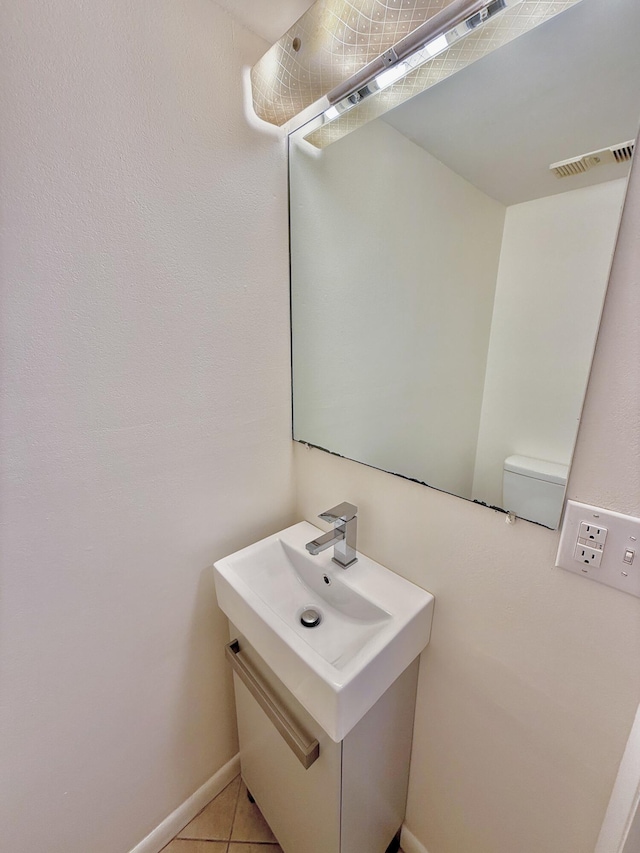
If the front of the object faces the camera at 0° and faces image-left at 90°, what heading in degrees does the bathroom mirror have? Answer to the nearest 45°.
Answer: approximately 45°

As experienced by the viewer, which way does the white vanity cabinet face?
facing the viewer and to the left of the viewer

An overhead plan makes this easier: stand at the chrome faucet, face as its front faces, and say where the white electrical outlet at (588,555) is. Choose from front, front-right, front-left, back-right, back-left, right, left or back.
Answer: left

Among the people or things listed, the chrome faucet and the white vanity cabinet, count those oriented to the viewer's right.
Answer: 0

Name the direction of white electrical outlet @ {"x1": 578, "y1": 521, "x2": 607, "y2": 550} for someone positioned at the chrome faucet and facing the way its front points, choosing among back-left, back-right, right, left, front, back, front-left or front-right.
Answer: left

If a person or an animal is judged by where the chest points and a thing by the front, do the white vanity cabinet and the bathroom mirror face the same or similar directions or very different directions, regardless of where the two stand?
same or similar directions

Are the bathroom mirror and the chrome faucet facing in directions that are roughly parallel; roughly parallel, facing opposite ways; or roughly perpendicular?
roughly parallel

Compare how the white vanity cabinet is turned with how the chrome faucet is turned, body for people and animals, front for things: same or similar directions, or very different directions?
same or similar directions

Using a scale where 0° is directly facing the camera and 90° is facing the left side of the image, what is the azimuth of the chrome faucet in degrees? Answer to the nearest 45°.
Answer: approximately 45°

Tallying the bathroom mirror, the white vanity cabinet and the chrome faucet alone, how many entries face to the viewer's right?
0
